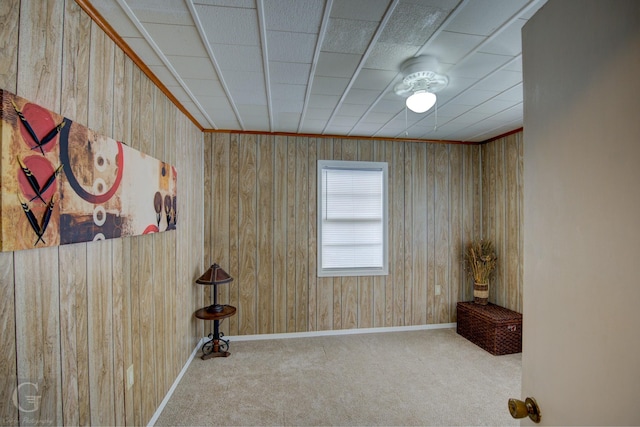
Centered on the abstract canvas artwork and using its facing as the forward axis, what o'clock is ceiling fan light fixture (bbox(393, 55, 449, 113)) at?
The ceiling fan light fixture is roughly at 11 o'clock from the abstract canvas artwork.

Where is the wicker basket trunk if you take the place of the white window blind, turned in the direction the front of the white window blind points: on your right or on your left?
on your left

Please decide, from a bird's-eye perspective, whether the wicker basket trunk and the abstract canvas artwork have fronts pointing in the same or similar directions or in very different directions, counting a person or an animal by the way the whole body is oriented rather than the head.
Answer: very different directions

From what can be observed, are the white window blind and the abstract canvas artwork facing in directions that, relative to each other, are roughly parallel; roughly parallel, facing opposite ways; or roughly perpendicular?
roughly perpendicular

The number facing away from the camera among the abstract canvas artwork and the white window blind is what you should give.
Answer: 0

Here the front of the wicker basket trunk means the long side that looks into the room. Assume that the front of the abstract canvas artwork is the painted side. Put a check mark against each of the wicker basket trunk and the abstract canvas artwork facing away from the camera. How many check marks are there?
0

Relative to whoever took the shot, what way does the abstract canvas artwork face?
facing the viewer and to the right of the viewer

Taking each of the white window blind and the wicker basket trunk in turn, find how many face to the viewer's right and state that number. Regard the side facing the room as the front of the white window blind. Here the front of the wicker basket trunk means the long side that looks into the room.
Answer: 0

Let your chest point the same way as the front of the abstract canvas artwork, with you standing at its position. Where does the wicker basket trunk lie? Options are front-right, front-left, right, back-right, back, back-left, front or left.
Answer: front-left

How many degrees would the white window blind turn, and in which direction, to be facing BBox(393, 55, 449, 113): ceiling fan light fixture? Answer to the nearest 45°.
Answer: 0° — it already faces it

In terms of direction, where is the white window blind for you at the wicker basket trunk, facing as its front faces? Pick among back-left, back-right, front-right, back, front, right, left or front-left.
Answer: front-right

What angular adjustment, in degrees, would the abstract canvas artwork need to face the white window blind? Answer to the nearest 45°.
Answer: approximately 90° to its left

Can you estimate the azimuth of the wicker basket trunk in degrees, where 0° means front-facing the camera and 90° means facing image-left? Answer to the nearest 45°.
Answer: approximately 45°

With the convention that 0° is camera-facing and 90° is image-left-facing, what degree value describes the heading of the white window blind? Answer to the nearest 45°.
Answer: approximately 0°

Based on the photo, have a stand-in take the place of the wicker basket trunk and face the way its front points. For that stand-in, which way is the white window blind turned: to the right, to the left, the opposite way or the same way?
to the left

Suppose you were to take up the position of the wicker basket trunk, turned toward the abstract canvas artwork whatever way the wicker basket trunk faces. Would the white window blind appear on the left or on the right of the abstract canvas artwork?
right
